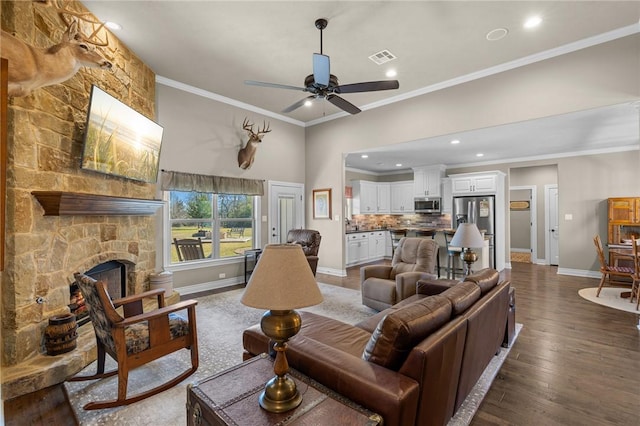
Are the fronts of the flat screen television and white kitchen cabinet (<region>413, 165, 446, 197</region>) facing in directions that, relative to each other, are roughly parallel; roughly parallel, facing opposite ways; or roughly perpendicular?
roughly perpendicular

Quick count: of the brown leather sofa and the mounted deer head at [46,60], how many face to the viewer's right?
1

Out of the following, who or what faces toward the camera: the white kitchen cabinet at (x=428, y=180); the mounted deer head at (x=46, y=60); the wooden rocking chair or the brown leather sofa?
the white kitchen cabinet

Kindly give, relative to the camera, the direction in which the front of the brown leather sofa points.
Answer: facing away from the viewer and to the left of the viewer

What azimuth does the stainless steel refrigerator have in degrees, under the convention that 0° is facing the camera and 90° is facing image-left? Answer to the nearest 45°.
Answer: approximately 0°

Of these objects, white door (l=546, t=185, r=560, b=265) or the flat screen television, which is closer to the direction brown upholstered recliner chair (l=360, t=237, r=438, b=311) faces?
the flat screen television

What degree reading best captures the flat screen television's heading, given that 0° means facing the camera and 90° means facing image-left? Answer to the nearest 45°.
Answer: approximately 315°

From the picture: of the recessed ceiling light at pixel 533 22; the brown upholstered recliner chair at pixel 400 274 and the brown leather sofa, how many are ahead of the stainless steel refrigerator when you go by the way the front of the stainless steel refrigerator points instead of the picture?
3

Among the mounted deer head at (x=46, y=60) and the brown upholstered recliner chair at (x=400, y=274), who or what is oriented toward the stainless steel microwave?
the mounted deer head
